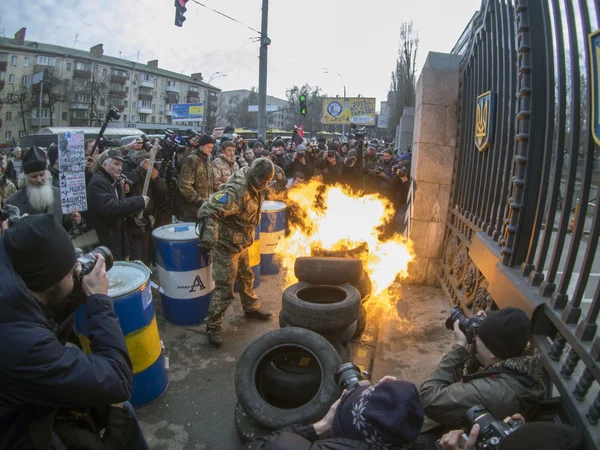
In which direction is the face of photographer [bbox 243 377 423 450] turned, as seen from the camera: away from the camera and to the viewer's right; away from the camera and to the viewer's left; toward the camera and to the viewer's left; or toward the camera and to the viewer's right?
away from the camera and to the viewer's left

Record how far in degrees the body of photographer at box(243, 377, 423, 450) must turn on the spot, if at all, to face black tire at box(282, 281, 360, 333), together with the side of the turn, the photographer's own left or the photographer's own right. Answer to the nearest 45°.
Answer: approximately 45° to the photographer's own right

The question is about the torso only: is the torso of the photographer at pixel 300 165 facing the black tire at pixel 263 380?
yes

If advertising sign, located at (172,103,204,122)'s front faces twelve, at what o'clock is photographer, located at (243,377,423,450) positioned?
The photographer is roughly at 12 o'clock from the advertising sign.

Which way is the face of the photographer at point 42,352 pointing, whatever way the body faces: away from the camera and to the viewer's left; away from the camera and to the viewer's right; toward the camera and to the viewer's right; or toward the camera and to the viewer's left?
away from the camera and to the viewer's right

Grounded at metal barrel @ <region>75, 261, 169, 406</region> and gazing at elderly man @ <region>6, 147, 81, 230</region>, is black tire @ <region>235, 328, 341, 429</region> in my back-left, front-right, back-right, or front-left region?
back-right

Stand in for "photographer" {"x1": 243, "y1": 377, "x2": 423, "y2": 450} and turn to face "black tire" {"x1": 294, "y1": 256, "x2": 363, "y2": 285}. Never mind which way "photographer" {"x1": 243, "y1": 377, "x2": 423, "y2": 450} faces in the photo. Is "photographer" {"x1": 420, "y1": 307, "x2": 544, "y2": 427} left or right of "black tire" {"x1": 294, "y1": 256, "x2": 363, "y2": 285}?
right
